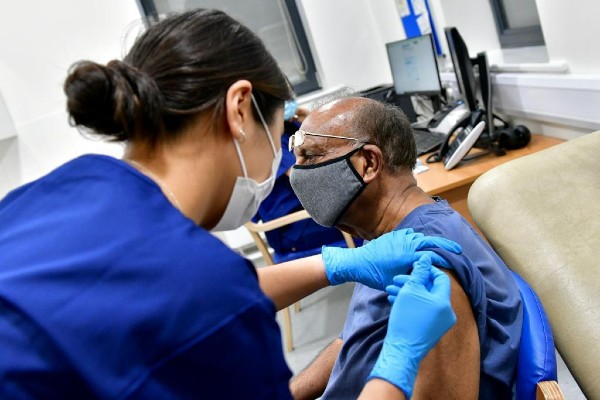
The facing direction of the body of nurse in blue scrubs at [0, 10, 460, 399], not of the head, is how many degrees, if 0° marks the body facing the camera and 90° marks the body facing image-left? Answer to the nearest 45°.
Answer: approximately 225°

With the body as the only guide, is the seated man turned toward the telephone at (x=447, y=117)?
no

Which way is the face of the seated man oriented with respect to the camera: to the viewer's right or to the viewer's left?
to the viewer's left

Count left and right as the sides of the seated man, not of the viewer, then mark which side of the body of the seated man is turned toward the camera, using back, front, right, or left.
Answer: left

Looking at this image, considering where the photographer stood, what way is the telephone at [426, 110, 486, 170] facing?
facing to the left of the viewer

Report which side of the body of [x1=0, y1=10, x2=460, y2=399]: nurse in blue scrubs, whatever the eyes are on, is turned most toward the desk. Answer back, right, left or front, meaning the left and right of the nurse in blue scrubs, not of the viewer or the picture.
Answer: front

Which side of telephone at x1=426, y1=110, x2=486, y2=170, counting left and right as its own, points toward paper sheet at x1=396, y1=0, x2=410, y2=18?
right

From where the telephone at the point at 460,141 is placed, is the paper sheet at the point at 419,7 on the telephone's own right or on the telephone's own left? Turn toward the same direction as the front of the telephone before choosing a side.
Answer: on the telephone's own right

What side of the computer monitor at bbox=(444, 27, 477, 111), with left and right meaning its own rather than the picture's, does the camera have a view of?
left

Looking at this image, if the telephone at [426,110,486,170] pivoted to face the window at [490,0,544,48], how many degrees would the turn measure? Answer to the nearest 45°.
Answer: approximately 135° to its right

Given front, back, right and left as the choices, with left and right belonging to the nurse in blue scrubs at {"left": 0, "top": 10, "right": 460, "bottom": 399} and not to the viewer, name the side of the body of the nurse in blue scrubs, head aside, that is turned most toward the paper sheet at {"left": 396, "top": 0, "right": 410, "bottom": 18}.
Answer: front

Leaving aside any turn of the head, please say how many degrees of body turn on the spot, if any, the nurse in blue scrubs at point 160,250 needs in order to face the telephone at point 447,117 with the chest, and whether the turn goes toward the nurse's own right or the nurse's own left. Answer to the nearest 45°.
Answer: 0° — they already face it
